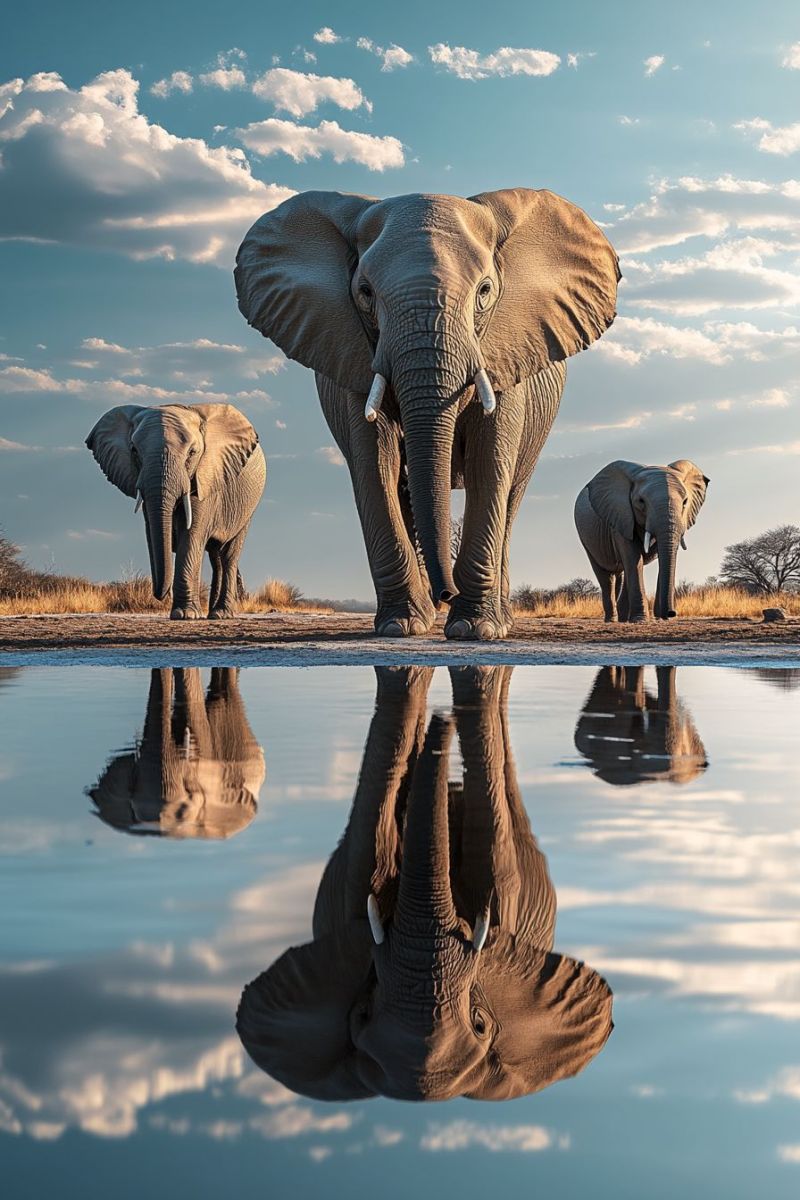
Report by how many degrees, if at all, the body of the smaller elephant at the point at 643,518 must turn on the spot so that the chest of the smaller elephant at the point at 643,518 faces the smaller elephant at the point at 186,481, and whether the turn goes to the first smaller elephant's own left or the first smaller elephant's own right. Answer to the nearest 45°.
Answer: approximately 90° to the first smaller elephant's own right

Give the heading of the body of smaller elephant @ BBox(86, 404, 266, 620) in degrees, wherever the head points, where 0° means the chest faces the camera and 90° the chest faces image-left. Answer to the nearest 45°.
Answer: approximately 45°

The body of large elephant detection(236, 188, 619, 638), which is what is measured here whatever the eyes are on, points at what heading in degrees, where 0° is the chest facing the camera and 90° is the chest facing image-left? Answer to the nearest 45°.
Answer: approximately 0°

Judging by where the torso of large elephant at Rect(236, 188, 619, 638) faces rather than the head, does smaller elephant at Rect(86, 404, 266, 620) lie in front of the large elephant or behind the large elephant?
behind

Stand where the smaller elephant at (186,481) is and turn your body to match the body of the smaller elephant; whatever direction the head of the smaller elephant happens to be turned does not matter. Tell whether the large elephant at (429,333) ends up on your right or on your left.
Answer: on your left

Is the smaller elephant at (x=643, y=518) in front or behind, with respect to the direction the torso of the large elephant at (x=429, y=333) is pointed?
behind

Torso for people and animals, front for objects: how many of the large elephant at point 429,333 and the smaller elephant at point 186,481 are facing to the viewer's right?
0

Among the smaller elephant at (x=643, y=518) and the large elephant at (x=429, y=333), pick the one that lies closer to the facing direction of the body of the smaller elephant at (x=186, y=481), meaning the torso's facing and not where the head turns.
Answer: the large elephant

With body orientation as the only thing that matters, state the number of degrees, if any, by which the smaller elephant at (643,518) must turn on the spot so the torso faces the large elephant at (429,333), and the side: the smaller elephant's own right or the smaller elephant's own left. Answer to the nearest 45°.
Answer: approximately 45° to the smaller elephant's own right

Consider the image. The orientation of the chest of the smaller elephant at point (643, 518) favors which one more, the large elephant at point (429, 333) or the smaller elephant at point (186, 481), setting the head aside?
the large elephant

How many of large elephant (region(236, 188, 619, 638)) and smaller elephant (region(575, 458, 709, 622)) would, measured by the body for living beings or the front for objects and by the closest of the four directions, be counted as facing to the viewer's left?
0
